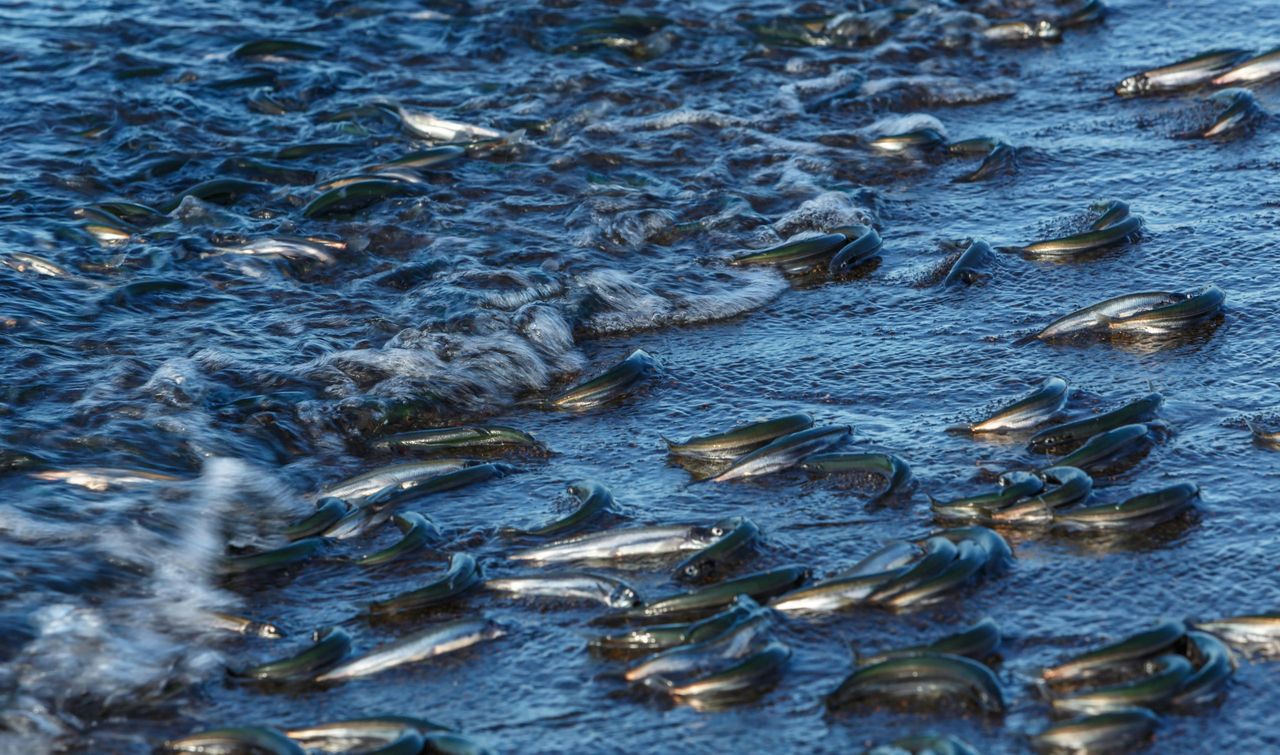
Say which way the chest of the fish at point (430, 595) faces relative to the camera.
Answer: to the viewer's right

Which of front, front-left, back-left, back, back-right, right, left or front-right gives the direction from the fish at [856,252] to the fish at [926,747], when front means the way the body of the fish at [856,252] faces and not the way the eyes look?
front-left

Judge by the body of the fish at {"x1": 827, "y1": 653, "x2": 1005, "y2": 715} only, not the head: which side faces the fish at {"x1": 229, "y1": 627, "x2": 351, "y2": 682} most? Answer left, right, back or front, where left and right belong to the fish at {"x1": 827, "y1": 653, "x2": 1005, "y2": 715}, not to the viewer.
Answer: back

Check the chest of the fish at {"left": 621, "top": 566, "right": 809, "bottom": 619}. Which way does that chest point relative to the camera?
to the viewer's right

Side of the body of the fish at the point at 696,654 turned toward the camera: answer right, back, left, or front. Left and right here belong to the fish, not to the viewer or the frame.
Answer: left

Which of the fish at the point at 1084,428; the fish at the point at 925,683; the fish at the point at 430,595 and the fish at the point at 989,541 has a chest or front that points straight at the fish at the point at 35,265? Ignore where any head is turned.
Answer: the fish at the point at 1084,428

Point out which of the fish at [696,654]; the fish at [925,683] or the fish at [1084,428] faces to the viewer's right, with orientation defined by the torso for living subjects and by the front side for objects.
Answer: the fish at [925,683]

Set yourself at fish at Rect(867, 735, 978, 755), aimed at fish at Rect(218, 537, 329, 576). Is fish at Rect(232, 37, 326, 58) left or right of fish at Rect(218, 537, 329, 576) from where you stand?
right

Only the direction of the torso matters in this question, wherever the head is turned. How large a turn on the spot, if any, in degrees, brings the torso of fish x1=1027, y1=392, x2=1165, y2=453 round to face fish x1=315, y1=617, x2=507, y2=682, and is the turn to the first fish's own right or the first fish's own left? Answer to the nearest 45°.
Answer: approximately 45° to the first fish's own left

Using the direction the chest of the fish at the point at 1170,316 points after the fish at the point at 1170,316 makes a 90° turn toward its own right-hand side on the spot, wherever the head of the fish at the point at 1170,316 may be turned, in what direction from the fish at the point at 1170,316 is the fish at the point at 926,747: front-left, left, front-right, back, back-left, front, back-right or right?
front
